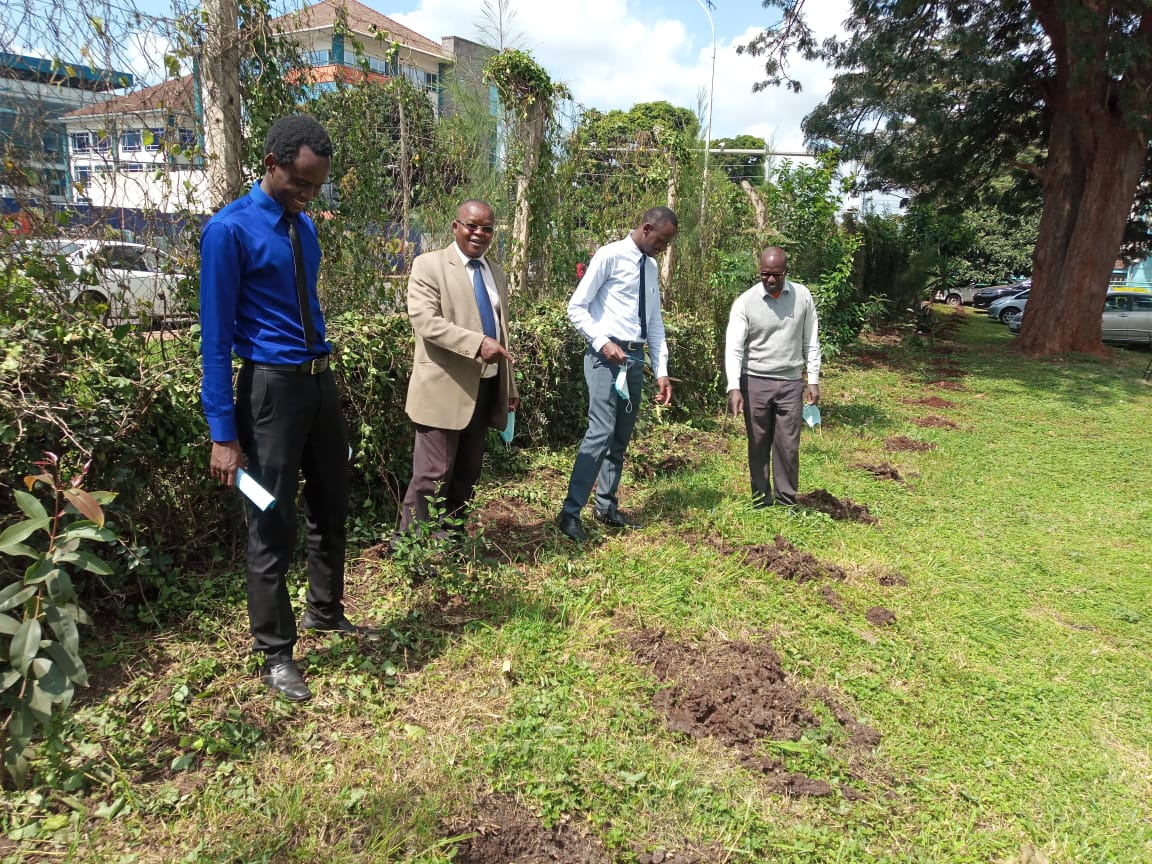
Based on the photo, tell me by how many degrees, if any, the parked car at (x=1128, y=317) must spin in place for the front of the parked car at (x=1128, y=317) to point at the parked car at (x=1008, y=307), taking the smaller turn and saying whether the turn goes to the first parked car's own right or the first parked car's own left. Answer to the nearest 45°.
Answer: approximately 45° to the first parked car's own right

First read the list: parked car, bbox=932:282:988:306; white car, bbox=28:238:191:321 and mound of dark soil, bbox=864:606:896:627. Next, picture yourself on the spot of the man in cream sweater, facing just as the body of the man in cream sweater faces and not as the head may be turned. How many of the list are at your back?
1

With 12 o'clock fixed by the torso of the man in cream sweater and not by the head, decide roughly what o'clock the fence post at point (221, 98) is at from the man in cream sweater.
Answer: The fence post is roughly at 2 o'clock from the man in cream sweater.

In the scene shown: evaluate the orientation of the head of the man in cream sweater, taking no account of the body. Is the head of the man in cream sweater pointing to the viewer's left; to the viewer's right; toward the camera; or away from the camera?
toward the camera

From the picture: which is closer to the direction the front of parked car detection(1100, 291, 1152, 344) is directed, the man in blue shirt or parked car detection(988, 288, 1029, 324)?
the parked car

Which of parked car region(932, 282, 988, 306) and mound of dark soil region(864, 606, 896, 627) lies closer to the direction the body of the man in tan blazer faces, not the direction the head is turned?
the mound of dark soil

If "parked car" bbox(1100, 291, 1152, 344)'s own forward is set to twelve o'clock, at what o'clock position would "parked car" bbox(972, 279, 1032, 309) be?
"parked car" bbox(972, 279, 1032, 309) is roughly at 2 o'clock from "parked car" bbox(1100, 291, 1152, 344).

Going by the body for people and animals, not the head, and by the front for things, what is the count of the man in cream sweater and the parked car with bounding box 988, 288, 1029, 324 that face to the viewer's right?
0

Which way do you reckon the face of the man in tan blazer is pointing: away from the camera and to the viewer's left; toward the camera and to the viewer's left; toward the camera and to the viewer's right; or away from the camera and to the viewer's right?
toward the camera and to the viewer's right

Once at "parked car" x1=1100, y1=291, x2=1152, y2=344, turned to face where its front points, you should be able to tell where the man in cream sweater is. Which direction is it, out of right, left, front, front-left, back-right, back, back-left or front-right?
left

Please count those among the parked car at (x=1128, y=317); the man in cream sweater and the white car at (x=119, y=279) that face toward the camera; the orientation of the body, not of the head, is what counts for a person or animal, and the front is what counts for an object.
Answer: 1

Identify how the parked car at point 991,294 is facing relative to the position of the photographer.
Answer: facing the viewer and to the left of the viewer

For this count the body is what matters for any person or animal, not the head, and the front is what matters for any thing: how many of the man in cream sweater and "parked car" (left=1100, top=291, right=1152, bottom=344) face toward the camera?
1
